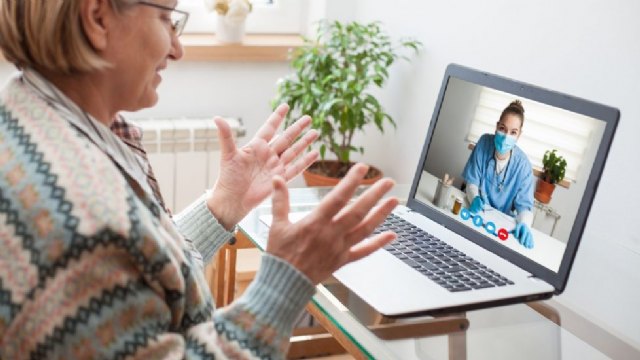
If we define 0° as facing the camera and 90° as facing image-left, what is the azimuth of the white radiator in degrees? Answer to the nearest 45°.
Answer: approximately 0°

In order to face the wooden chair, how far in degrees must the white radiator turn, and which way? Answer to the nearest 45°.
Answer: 0° — it already faces it

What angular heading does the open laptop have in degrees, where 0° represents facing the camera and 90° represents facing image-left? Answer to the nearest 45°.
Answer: approximately 45°

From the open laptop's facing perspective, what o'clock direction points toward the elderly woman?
The elderly woman is roughly at 12 o'clock from the open laptop.

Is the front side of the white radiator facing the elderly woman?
yes

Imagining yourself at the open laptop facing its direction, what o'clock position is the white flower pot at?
The white flower pot is roughly at 3 o'clock from the open laptop.
